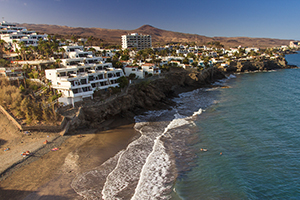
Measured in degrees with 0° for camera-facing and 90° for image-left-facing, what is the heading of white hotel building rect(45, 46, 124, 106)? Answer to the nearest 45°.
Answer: approximately 315°

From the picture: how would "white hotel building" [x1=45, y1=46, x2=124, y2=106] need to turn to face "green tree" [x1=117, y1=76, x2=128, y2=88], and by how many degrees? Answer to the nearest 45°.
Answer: approximately 45° to its left
